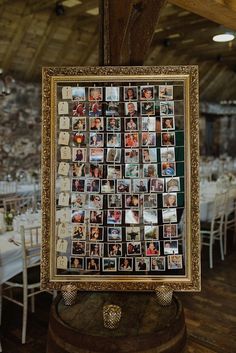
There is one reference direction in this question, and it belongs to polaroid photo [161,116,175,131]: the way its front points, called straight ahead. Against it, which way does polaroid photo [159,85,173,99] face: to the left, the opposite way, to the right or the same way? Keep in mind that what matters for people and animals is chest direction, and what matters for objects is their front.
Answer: the same way

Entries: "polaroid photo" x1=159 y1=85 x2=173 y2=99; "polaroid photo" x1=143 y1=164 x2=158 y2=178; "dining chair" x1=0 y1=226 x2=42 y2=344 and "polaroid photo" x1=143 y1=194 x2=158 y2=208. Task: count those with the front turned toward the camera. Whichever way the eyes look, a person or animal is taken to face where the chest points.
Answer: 3

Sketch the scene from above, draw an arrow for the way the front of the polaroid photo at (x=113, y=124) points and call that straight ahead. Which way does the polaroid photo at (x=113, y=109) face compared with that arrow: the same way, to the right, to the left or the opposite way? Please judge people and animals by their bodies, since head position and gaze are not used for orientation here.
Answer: the same way

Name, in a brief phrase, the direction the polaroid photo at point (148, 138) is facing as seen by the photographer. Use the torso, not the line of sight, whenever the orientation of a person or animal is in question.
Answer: facing the viewer

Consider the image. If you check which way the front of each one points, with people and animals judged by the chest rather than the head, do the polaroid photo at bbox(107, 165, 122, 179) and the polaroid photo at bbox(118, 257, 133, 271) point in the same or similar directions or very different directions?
same or similar directions

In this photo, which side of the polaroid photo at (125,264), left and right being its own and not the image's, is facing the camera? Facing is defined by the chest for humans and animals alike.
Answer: front

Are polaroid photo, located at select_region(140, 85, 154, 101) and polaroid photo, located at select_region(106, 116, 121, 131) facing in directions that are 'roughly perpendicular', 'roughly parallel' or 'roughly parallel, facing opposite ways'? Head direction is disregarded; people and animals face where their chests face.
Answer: roughly parallel

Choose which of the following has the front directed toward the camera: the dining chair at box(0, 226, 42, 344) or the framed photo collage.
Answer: the framed photo collage

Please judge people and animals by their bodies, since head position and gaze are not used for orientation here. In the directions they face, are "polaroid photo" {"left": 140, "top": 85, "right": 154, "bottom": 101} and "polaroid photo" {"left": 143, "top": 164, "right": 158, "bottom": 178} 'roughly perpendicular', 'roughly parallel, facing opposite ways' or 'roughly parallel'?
roughly parallel
